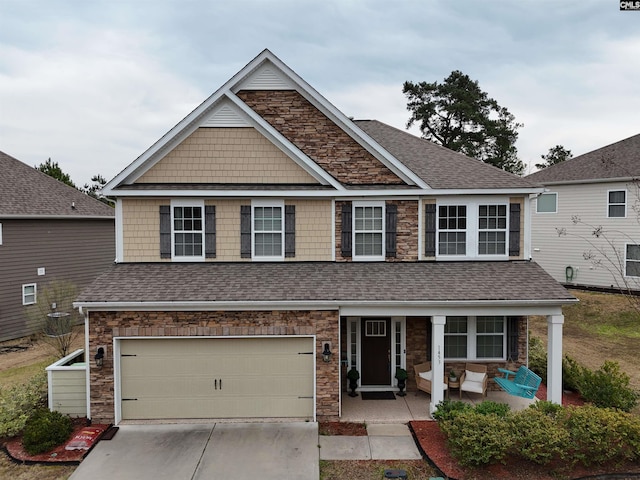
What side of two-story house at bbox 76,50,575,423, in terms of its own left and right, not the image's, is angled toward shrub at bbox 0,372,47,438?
right

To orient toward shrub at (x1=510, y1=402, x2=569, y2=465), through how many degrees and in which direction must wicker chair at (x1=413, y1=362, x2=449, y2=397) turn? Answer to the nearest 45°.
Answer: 0° — it already faces it

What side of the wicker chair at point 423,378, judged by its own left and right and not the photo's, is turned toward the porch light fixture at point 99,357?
right

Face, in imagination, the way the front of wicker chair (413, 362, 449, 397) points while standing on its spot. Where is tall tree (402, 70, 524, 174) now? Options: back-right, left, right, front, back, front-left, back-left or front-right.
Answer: back-left

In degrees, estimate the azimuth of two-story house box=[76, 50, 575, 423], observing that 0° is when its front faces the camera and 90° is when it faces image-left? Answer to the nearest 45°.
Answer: approximately 0°

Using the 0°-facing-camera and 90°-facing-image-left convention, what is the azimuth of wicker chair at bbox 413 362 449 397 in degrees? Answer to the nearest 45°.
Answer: approximately 315°

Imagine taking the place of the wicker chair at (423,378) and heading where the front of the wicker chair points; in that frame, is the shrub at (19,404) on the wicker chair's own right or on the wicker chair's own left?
on the wicker chair's own right

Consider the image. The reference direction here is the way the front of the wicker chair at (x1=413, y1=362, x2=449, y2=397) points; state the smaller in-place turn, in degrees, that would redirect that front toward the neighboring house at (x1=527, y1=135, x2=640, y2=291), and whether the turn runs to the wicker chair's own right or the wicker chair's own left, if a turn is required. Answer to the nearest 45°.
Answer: approximately 90° to the wicker chair's own left
